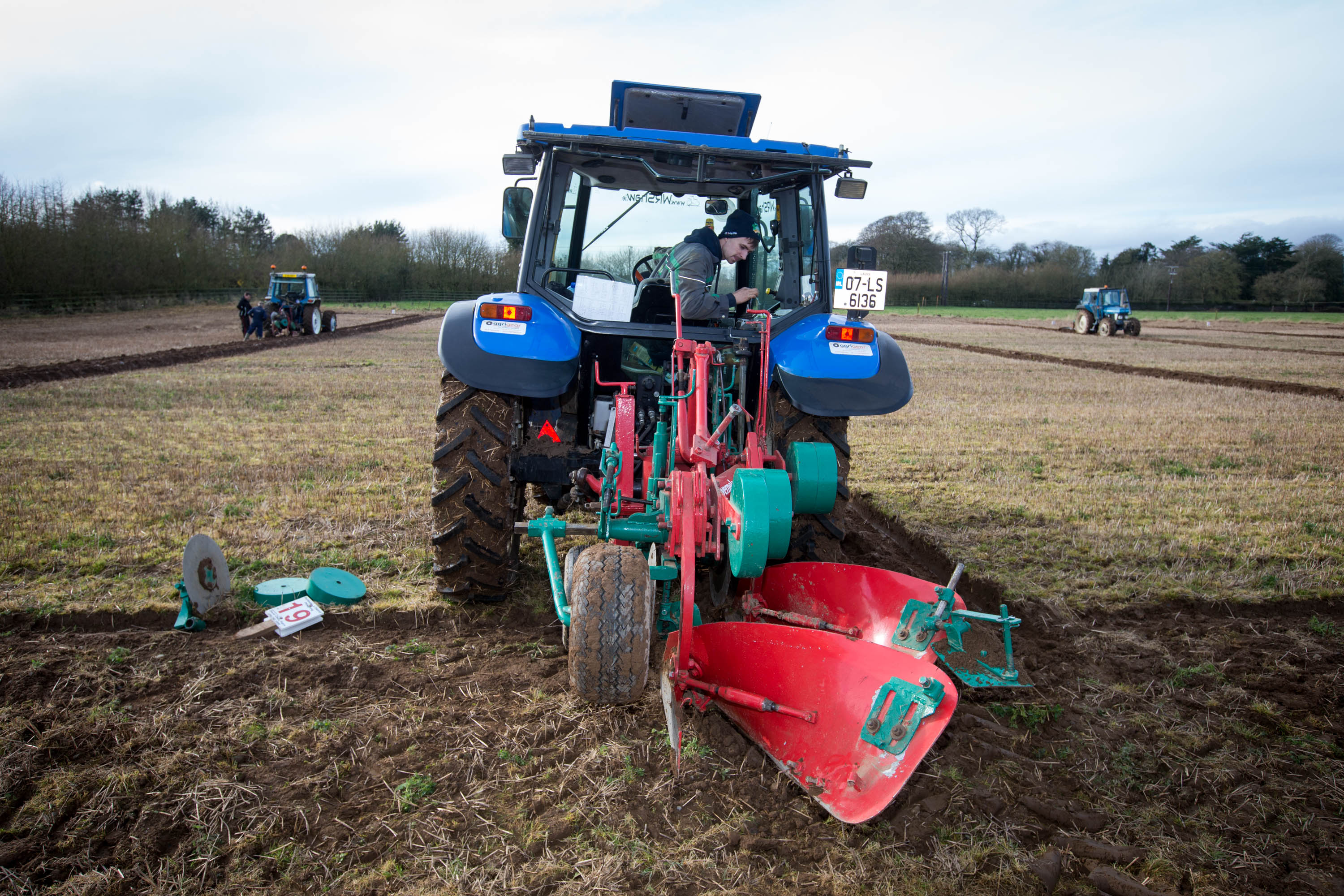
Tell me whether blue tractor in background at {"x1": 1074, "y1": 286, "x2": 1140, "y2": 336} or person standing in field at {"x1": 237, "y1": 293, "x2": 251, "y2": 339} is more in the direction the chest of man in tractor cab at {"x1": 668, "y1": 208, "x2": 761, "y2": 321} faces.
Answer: the blue tractor in background

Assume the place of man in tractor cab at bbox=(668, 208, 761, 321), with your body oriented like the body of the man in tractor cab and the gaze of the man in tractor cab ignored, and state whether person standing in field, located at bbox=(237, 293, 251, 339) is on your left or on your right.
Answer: on your left

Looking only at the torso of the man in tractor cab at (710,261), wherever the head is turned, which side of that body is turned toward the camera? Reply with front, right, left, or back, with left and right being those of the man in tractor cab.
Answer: right

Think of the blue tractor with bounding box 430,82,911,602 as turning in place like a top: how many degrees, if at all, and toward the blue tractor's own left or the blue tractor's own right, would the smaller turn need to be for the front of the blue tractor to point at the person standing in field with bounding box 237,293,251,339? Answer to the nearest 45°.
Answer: approximately 45° to the blue tractor's own left

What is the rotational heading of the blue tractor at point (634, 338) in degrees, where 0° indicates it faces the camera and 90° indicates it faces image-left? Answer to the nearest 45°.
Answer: approximately 180°

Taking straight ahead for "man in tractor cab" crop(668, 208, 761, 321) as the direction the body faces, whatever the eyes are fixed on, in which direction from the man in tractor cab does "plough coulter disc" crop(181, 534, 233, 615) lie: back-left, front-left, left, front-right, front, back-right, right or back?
back

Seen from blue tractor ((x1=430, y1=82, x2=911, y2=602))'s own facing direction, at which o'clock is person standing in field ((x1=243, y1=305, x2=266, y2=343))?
The person standing in field is roughly at 11 o'clock from the blue tractor.

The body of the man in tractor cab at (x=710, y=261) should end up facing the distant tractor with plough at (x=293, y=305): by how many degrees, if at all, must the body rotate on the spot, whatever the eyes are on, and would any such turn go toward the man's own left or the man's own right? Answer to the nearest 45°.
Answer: approximately 135° to the man's own left
